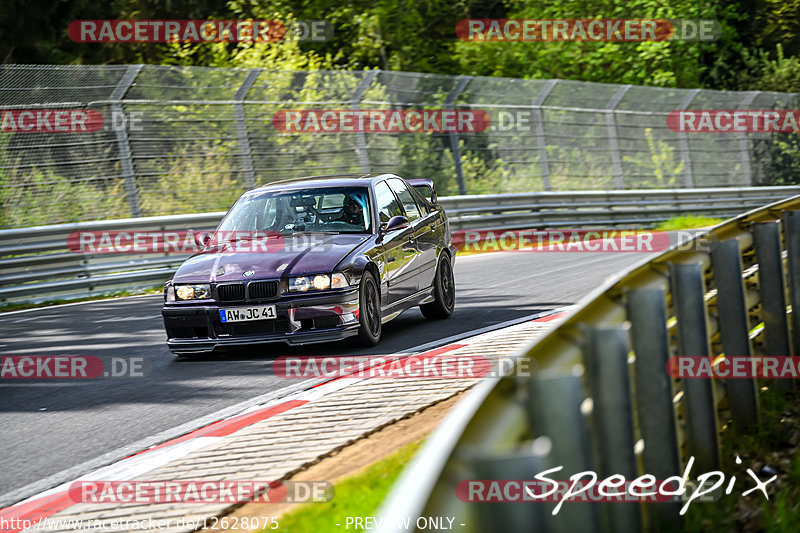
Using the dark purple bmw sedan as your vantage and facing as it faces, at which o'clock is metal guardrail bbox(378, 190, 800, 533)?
The metal guardrail is roughly at 10 o'clock from the dark purple bmw sedan.

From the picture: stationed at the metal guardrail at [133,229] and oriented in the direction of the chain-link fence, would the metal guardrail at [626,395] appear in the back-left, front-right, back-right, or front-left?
back-right

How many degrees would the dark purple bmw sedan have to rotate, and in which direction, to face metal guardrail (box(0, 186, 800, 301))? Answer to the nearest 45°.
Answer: approximately 135° to its right

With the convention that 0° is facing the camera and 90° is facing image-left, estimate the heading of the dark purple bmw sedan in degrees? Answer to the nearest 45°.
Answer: approximately 45°

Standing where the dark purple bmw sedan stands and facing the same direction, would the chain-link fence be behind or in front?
behind

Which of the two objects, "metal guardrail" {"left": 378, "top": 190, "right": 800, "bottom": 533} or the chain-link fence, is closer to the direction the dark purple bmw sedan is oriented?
the metal guardrail
